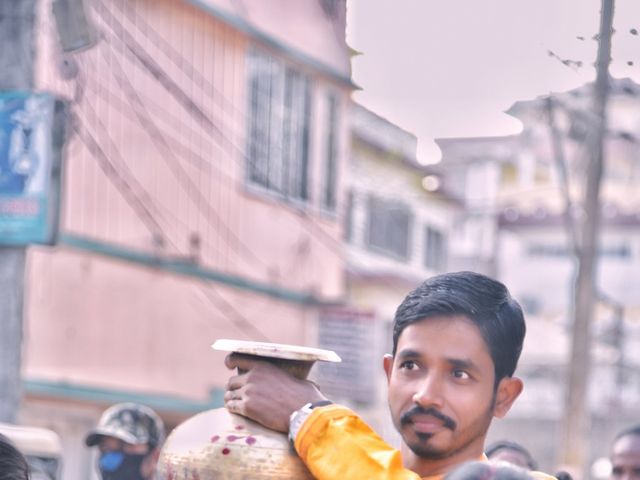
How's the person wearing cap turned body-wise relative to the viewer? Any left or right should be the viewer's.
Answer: facing the viewer and to the left of the viewer

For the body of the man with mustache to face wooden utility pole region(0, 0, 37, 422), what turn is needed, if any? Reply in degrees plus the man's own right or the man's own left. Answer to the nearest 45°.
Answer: approximately 90° to the man's own right

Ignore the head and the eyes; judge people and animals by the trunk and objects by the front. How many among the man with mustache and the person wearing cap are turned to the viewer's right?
0

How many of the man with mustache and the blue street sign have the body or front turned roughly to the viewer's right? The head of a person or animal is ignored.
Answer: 0

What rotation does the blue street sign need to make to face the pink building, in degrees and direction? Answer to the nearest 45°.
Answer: approximately 180°

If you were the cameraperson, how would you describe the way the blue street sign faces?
facing the viewer

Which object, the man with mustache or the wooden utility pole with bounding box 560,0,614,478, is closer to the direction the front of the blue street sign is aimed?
the man with mustache

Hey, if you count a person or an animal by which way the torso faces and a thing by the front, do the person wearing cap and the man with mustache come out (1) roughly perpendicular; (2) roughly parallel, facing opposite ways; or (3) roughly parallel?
roughly parallel

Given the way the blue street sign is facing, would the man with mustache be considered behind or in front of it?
in front

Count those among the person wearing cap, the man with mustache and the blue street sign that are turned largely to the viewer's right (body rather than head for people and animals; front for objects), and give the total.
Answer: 0

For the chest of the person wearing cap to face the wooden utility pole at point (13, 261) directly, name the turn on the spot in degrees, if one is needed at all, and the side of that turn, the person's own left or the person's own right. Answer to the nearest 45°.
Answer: approximately 90° to the person's own right

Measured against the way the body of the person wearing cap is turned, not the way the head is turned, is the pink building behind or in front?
behind

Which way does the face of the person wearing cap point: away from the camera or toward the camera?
toward the camera
